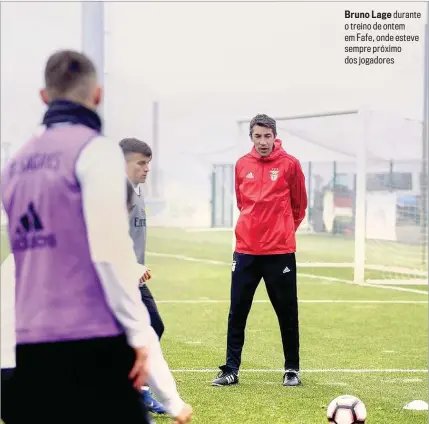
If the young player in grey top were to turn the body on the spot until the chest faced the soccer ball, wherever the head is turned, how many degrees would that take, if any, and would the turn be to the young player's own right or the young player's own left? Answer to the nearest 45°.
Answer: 0° — they already face it

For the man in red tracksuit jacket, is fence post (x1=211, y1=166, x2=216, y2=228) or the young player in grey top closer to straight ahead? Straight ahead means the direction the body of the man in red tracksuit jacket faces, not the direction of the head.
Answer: the young player in grey top

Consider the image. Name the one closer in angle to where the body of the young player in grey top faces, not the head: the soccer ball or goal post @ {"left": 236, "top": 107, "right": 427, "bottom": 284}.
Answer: the soccer ball

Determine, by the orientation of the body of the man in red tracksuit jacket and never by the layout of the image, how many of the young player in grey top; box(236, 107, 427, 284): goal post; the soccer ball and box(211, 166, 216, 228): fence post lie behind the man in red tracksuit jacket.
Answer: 2

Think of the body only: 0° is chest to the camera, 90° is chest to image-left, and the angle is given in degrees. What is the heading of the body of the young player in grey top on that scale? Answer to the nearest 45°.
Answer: approximately 315°

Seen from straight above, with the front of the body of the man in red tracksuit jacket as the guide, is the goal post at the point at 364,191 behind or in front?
behind

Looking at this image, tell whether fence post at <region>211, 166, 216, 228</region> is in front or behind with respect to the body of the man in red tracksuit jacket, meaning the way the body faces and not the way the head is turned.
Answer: behind

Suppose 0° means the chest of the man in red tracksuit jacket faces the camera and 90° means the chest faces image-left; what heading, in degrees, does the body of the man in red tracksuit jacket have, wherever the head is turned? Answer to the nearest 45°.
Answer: approximately 0°

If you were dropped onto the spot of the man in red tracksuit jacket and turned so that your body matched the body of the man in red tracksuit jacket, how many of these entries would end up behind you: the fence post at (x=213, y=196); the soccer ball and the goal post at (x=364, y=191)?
2

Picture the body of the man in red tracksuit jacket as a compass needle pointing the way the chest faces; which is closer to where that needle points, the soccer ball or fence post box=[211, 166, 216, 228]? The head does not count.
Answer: the soccer ball

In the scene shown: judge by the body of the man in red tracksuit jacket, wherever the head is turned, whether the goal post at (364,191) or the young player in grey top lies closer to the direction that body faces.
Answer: the young player in grey top

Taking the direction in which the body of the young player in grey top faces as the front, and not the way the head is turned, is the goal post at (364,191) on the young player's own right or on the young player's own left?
on the young player's own left

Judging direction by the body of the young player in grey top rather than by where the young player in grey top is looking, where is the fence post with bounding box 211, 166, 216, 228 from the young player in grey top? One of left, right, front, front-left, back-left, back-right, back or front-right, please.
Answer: back-left
